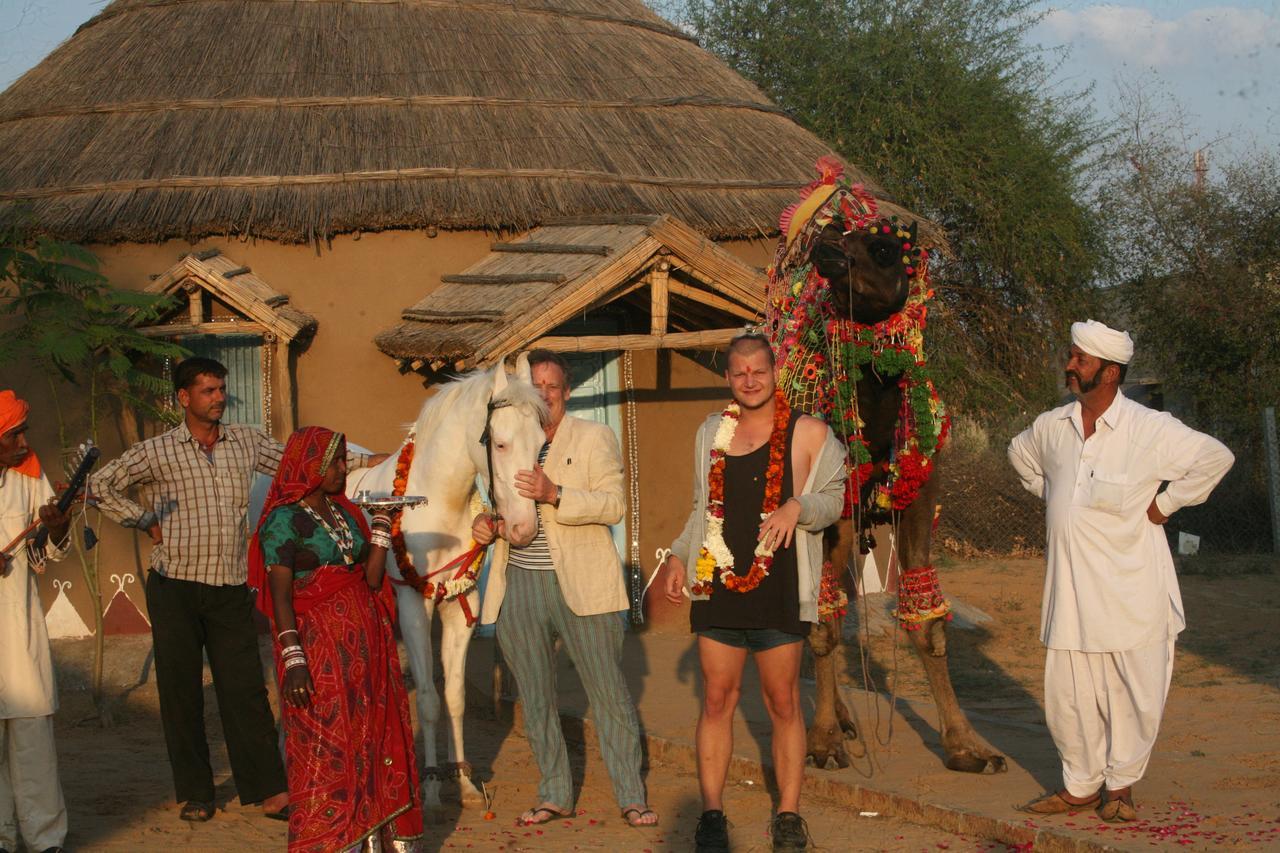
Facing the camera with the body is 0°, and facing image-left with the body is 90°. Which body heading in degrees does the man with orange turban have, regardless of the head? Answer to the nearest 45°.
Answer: approximately 315°

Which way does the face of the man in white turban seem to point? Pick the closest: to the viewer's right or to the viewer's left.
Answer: to the viewer's left

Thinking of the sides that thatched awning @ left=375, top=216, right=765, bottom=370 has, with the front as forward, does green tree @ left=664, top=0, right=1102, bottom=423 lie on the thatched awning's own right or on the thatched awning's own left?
on the thatched awning's own left

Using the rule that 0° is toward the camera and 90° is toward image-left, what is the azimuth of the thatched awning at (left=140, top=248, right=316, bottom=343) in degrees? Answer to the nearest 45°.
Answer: approximately 45°

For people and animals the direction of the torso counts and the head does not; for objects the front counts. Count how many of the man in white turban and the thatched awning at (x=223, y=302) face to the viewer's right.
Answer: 0

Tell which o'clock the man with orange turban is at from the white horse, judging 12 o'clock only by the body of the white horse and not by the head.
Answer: The man with orange turban is roughly at 4 o'clock from the white horse.

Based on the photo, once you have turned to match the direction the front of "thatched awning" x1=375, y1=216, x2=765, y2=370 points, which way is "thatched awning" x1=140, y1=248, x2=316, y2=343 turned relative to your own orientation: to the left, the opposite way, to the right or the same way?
to the right

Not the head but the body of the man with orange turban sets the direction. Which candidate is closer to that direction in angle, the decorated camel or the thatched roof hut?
the decorated camel

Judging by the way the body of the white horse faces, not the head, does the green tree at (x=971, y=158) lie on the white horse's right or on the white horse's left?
on the white horse's left

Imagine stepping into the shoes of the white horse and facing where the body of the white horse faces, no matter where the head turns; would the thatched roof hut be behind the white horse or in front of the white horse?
behind

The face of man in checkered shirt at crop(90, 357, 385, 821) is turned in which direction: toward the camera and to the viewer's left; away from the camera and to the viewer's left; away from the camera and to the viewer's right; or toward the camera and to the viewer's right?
toward the camera and to the viewer's right
